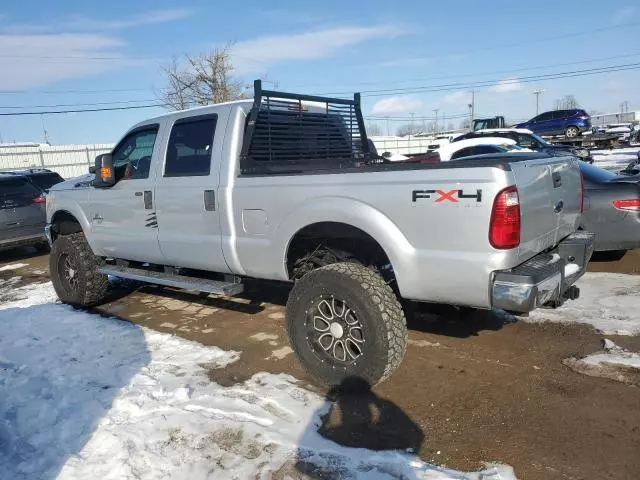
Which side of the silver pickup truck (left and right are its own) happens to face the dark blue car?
right

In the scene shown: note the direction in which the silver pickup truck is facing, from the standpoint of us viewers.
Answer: facing away from the viewer and to the left of the viewer

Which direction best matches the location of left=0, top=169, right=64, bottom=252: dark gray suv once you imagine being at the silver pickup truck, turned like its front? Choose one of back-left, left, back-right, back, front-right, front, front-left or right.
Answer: front

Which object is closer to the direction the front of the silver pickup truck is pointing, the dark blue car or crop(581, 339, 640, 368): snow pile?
the dark blue car

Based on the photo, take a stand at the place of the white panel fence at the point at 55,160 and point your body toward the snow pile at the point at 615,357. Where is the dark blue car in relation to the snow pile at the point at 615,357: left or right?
left

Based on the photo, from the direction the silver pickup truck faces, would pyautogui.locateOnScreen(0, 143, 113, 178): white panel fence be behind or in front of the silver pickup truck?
in front

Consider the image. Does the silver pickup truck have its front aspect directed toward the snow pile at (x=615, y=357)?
no

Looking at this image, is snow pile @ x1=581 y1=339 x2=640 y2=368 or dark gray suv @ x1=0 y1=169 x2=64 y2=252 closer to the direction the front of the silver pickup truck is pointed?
the dark gray suv

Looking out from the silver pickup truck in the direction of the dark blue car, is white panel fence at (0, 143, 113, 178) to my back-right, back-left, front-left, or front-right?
front-left

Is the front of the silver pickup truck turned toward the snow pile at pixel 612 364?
no

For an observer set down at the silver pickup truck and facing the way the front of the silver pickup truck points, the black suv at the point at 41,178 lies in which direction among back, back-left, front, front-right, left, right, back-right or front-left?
front

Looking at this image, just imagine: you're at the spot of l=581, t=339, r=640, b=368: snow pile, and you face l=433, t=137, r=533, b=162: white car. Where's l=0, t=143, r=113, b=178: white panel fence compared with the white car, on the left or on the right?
left

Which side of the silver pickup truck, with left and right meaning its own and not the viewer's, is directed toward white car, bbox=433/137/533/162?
right

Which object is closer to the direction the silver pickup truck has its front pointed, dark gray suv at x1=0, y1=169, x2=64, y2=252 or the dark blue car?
the dark gray suv
